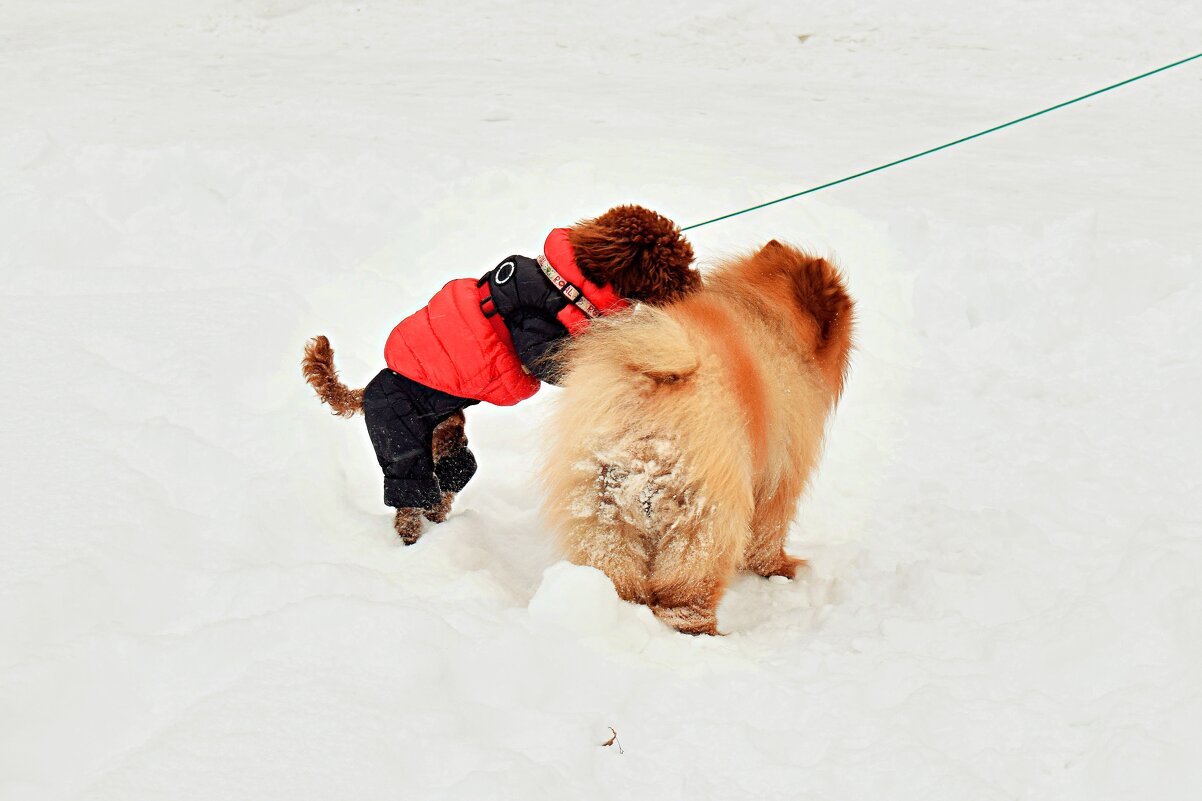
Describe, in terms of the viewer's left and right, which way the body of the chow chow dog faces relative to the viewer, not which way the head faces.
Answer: facing away from the viewer and to the right of the viewer

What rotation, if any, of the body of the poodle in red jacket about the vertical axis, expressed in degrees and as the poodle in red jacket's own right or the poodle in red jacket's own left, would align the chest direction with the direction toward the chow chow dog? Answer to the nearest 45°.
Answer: approximately 45° to the poodle in red jacket's own right

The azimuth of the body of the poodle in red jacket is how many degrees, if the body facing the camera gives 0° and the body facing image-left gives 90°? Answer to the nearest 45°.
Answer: approximately 270°

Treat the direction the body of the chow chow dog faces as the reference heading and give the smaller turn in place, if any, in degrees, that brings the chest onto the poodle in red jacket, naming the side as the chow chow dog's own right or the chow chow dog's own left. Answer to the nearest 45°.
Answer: approximately 90° to the chow chow dog's own left
